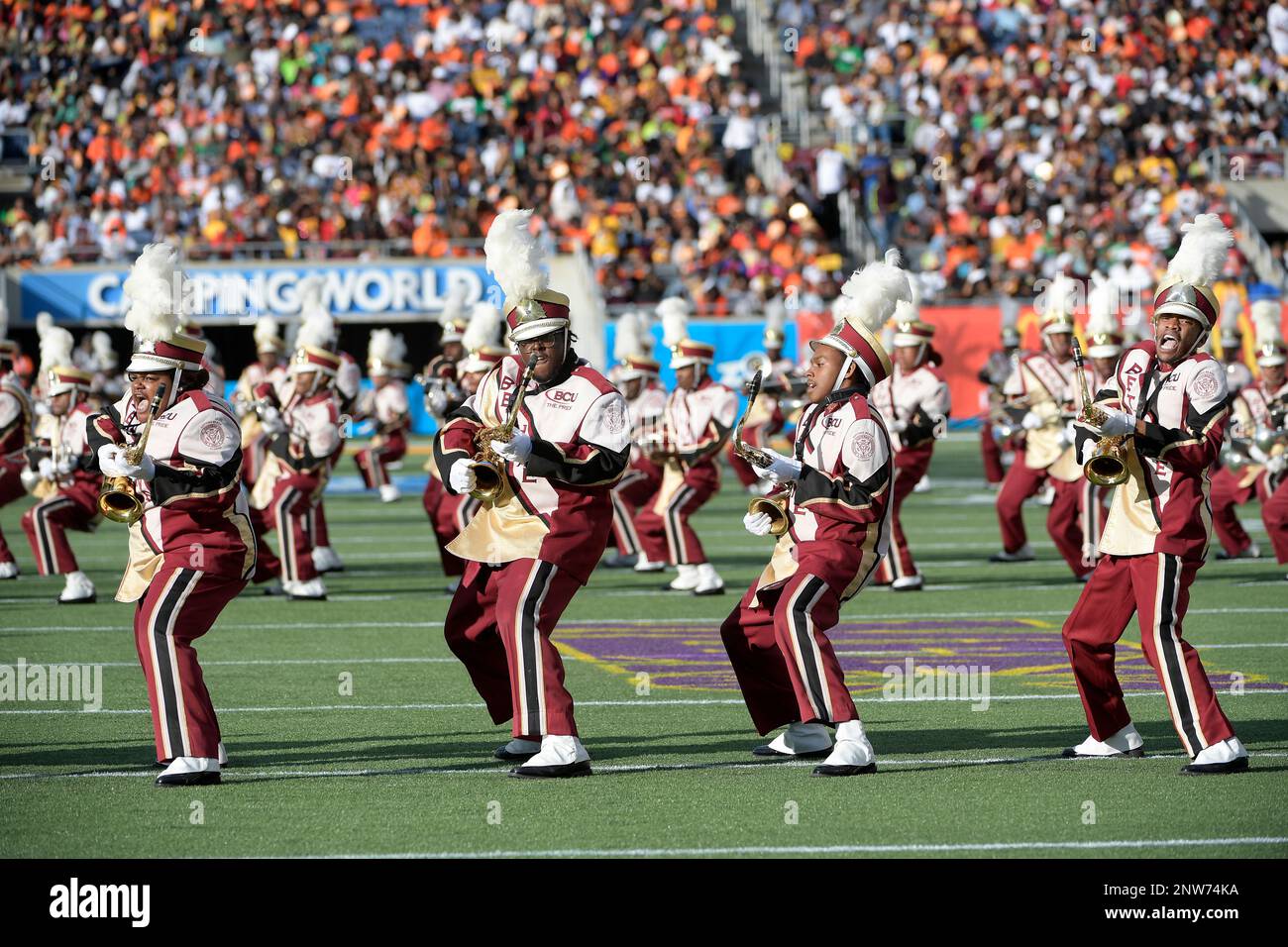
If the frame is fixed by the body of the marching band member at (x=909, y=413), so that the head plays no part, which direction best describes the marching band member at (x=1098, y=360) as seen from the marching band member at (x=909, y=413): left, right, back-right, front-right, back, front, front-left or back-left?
back-left

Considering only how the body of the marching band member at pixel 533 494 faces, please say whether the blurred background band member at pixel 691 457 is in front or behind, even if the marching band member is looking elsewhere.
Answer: behind

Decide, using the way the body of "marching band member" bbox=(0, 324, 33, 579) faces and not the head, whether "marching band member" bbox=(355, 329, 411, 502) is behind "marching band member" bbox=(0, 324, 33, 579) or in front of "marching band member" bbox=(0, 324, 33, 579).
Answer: behind

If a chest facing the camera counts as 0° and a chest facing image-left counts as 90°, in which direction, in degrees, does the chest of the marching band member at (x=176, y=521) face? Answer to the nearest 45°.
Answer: approximately 45°

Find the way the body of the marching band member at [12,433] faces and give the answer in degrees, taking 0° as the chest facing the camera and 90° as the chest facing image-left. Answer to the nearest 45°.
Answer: approximately 45°

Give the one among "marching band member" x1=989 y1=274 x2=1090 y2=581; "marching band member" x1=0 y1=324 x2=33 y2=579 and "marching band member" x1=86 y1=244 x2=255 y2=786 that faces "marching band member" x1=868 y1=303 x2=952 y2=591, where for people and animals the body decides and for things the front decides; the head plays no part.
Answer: "marching band member" x1=989 y1=274 x2=1090 y2=581

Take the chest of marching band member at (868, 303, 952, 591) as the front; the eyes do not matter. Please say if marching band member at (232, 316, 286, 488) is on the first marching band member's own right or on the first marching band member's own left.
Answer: on the first marching band member's own right

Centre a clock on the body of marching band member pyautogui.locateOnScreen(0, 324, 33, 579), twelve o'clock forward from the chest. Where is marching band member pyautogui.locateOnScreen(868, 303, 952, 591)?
marching band member pyautogui.locateOnScreen(868, 303, 952, 591) is roughly at 8 o'clock from marching band member pyautogui.locateOnScreen(0, 324, 33, 579).

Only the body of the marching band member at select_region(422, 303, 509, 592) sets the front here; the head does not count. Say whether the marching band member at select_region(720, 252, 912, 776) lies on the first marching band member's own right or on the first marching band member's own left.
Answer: on the first marching band member's own left

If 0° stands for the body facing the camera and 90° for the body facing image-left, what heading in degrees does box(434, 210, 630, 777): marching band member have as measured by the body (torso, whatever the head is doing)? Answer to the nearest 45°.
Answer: approximately 45°

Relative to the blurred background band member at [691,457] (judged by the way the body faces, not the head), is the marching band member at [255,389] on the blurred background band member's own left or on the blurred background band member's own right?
on the blurred background band member's own right
